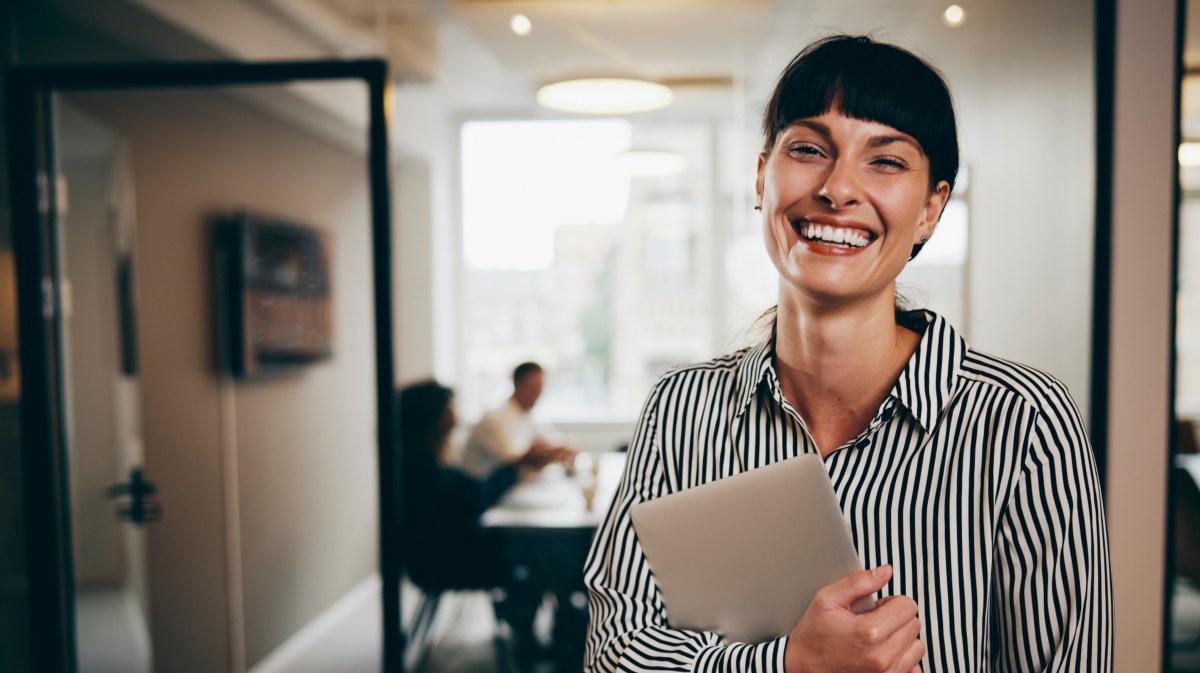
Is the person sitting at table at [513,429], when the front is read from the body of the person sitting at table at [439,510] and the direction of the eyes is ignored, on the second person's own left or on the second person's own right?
on the second person's own left

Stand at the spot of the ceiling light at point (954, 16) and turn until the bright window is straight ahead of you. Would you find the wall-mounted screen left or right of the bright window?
left

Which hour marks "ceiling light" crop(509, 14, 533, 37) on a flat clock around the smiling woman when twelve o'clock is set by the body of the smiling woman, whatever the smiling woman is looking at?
The ceiling light is roughly at 5 o'clock from the smiling woman.

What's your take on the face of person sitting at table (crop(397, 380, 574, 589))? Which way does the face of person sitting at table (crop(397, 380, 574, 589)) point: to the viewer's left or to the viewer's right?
to the viewer's right

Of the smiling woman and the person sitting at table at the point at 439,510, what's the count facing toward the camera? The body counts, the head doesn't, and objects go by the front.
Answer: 1

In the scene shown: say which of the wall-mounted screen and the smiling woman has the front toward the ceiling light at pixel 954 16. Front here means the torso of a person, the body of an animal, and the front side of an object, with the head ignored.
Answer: the wall-mounted screen

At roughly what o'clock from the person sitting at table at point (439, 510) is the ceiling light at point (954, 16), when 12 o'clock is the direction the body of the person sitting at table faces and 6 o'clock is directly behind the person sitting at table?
The ceiling light is roughly at 1 o'clock from the person sitting at table.

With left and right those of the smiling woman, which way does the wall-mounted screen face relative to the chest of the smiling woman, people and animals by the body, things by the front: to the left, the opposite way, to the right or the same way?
to the left

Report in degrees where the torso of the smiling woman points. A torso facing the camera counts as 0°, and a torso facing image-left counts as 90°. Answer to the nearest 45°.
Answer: approximately 0°

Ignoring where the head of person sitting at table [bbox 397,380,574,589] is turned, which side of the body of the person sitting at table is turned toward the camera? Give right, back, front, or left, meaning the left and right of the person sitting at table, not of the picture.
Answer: right
